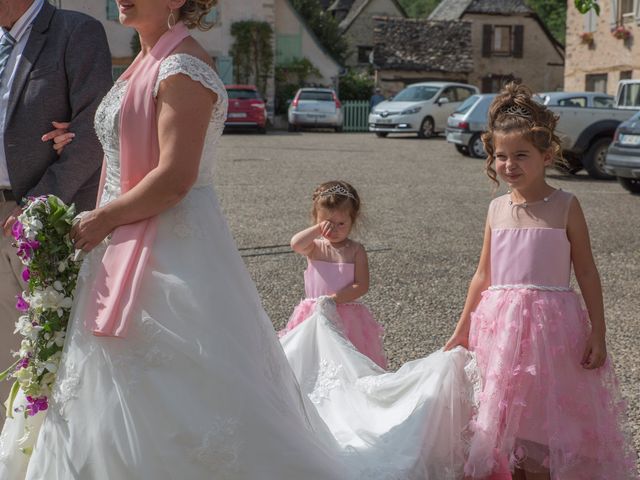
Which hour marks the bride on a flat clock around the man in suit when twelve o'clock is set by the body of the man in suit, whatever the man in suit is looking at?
The bride is roughly at 8 o'clock from the man in suit.

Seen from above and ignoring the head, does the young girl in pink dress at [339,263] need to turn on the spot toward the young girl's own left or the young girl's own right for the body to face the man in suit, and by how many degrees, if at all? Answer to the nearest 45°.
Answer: approximately 45° to the young girl's own right

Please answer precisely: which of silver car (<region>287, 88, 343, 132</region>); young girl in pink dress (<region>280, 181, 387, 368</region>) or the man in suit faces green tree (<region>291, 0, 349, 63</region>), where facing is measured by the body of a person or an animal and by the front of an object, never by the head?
the silver car

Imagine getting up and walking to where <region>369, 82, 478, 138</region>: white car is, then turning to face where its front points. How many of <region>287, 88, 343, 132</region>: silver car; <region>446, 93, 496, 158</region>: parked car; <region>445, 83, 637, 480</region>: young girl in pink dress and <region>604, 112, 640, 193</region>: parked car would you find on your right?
1

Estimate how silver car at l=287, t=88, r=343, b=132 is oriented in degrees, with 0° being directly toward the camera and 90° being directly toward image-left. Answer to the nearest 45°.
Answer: approximately 180°

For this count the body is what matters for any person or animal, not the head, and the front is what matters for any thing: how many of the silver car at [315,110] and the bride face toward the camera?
0

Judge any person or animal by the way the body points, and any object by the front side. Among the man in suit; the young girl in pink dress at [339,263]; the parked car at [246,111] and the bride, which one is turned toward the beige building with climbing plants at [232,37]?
the parked car

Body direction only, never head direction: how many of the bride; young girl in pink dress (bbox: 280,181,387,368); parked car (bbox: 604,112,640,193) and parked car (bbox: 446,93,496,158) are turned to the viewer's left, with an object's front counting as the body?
1

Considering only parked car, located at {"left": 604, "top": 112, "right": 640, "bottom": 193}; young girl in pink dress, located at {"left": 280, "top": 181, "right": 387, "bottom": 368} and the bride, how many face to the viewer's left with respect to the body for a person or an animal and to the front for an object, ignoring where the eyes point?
1

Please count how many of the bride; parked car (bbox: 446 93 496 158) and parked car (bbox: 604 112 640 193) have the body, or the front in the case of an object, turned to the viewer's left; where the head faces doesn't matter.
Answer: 1

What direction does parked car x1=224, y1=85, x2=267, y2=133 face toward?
away from the camera

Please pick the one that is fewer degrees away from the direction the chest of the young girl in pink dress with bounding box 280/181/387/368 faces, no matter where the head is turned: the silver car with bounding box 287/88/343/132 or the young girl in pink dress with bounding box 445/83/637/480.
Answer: the young girl in pink dress
